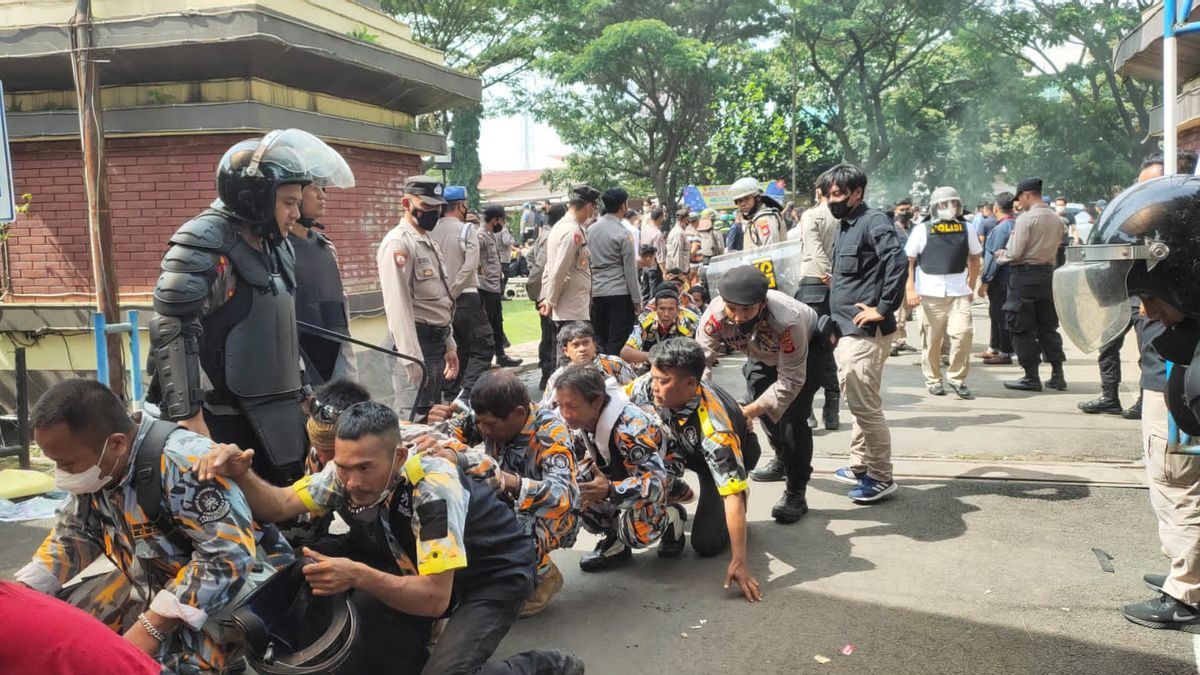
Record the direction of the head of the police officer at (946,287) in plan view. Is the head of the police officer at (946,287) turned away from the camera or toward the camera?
toward the camera

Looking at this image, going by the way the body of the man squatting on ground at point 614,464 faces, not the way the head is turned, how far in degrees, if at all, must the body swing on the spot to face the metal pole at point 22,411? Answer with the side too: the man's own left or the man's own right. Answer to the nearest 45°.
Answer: approximately 90° to the man's own right

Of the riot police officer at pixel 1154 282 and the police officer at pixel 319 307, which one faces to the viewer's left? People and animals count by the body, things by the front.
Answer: the riot police officer

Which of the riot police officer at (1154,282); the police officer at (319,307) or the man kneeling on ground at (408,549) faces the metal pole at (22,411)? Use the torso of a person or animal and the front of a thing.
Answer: the riot police officer

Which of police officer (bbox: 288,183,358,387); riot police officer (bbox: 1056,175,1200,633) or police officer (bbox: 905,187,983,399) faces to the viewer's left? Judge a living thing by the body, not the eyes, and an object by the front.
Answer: the riot police officer

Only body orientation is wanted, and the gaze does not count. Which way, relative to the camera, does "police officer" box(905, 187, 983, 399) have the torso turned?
toward the camera

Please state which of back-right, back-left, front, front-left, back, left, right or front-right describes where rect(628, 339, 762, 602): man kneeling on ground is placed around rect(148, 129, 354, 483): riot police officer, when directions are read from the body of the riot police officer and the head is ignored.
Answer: front-left

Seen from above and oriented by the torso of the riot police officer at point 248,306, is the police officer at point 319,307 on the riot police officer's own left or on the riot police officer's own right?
on the riot police officer's own left

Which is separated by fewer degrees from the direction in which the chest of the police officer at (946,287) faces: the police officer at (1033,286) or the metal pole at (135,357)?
the metal pole

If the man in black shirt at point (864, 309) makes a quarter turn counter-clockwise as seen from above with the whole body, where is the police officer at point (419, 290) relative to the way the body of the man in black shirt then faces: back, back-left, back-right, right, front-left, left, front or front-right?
back-right

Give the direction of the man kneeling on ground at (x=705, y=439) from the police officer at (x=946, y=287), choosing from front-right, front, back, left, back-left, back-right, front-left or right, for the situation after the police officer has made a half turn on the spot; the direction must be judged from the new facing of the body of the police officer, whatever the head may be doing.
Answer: back

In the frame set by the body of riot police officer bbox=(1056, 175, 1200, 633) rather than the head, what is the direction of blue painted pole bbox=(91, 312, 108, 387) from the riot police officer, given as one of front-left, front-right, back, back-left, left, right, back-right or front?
front

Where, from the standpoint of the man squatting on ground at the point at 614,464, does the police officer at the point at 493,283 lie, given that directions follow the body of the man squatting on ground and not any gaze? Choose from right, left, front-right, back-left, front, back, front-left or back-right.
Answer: back-right

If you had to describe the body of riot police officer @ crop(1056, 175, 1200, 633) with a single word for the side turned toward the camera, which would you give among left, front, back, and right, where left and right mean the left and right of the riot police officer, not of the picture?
left

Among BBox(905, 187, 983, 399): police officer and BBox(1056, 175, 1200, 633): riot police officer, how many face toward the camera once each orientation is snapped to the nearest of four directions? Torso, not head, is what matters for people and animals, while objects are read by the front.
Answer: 1

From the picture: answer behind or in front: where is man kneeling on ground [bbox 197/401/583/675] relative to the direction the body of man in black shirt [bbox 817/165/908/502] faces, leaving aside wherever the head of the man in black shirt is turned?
in front

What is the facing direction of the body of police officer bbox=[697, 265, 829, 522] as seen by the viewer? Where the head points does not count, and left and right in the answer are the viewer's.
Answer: facing the viewer and to the left of the viewer
